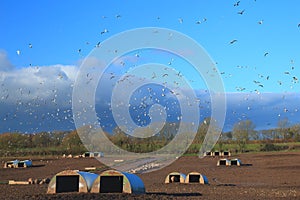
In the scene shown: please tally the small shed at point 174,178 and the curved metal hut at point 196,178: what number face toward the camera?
2

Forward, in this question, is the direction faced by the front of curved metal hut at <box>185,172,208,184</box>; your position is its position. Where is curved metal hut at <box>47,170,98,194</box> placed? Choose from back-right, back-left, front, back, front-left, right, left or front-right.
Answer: front-right

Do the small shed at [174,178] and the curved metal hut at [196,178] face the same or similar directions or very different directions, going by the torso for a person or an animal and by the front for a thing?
same or similar directions

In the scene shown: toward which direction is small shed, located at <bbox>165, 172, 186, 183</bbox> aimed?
toward the camera

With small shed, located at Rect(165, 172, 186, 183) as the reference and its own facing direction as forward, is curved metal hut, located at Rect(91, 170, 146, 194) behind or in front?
in front

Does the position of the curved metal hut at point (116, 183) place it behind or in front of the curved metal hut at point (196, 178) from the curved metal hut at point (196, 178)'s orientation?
in front

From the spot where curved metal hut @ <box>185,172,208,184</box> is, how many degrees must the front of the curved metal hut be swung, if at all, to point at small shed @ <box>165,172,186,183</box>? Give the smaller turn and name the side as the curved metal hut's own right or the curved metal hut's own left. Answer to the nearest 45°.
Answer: approximately 135° to the curved metal hut's own right

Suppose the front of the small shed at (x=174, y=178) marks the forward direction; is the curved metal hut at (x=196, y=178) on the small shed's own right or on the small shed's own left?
on the small shed's own left

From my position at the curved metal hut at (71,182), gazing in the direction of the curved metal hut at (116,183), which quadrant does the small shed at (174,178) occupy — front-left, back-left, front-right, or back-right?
front-left

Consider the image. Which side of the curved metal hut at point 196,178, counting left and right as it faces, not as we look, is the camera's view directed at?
front
